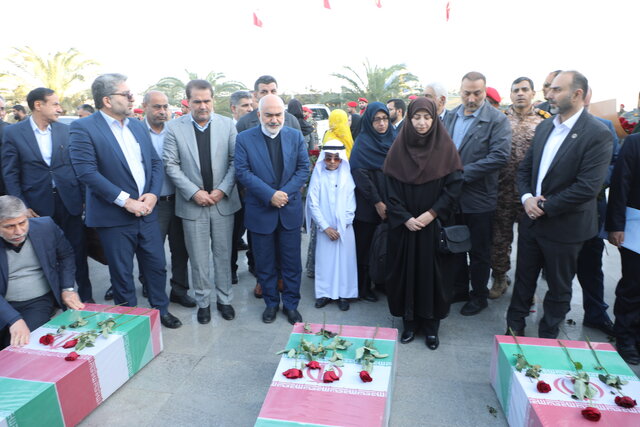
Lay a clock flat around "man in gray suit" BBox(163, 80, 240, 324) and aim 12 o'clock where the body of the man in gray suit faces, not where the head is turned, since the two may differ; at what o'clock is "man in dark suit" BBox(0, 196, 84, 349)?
The man in dark suit is roughly at 2 o'clock from the man in gray suit.

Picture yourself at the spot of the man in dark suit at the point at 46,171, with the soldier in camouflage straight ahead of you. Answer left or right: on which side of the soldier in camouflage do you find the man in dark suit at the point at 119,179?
right

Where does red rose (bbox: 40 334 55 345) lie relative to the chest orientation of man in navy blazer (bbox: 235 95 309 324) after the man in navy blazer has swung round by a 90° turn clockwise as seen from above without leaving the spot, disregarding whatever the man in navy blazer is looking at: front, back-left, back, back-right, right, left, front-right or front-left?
front-left

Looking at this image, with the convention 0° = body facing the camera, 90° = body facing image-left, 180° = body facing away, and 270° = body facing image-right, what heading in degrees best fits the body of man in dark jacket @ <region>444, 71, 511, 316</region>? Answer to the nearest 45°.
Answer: approximately 45°

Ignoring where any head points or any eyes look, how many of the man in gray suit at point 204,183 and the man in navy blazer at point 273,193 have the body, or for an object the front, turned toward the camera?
2

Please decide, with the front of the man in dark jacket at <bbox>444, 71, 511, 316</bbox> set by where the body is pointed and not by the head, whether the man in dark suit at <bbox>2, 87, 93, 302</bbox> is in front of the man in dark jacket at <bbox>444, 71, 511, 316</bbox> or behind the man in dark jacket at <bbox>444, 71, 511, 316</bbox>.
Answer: in front

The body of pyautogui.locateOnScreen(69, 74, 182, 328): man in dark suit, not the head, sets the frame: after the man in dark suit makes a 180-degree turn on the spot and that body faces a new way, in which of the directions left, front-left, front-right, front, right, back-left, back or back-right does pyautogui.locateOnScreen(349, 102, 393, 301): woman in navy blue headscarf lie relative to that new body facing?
back-right

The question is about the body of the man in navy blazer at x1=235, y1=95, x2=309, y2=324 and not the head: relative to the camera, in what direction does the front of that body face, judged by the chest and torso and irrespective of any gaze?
toward the camera

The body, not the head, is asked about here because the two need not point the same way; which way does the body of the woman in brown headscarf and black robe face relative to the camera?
toward the camera

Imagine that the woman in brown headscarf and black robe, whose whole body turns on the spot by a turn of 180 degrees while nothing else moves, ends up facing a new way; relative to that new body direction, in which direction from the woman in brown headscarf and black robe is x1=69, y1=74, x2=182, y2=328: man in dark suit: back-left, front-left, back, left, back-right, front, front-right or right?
left

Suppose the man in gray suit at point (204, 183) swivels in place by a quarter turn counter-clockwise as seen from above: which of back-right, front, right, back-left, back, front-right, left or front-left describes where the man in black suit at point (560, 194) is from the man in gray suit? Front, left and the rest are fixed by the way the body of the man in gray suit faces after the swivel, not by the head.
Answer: front-right

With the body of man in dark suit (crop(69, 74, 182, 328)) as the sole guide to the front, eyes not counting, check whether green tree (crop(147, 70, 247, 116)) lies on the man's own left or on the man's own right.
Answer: on the man's own left
